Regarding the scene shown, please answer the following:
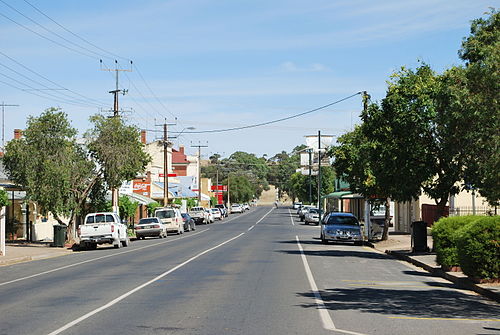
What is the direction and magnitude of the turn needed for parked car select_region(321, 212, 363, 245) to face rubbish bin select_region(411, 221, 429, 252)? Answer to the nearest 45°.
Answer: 0° — it already faces it

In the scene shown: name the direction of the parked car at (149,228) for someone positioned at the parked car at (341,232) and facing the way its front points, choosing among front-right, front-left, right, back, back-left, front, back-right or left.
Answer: back-right

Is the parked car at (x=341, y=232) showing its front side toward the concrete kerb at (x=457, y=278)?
yes

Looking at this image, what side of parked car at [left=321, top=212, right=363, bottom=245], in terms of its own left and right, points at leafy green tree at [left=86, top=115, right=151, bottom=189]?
right

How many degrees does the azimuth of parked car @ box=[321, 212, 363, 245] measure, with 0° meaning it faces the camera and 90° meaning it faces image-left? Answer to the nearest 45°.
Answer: approximately 0°

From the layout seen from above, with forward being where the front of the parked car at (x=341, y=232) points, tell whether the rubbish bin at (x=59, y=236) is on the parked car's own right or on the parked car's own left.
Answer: on the parked car's own right

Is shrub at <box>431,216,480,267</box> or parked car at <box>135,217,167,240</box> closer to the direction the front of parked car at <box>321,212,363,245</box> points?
the shrub

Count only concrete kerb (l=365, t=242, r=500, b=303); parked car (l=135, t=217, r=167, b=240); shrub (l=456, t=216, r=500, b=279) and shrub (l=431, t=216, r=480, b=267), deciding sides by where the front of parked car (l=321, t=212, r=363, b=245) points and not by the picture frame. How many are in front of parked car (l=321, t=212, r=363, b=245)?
3

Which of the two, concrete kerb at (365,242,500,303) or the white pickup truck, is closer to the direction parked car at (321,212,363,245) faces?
the concrete kerb

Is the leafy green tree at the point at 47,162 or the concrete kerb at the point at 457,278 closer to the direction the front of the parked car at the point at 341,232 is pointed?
the concrete kerb

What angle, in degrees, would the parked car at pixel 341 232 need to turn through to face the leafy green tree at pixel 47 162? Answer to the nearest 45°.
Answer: approximately 90° to its right
